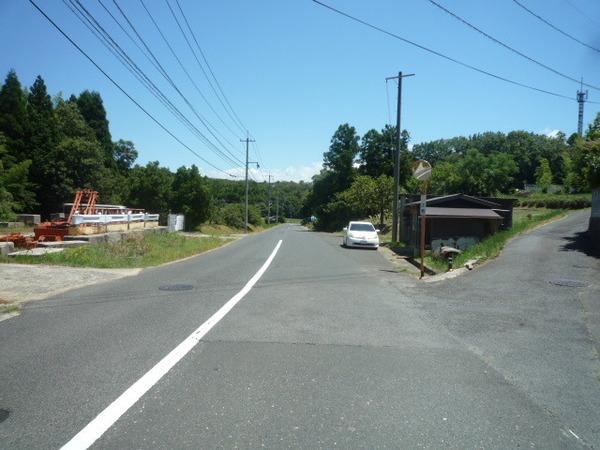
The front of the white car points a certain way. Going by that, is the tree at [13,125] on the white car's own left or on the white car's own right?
on the white car's own right

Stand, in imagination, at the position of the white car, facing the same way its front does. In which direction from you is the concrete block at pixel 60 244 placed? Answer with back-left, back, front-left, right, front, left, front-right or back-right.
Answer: front-right

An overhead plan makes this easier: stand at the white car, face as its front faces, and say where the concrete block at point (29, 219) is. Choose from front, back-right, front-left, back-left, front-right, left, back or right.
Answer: right

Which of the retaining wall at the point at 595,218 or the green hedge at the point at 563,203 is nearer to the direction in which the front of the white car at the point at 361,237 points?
the retaining wall

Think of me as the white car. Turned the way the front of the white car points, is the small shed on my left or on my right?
on my left

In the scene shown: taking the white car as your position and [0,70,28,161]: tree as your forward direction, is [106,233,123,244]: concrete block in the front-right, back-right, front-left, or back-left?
front-left

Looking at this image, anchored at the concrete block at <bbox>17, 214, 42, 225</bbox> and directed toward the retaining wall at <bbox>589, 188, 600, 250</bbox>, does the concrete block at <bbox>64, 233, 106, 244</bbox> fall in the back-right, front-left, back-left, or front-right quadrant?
front-right

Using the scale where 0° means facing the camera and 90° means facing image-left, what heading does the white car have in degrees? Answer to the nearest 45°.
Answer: approximately 0°
